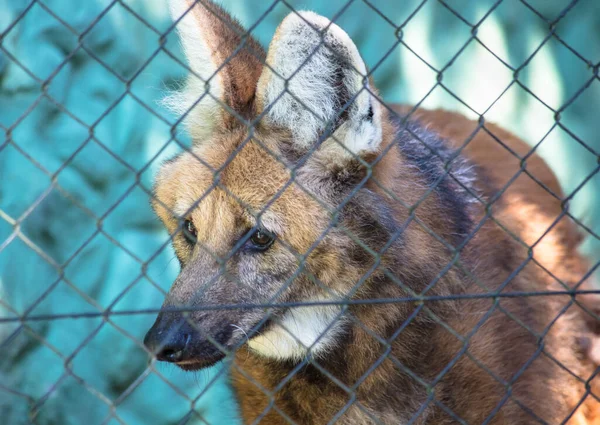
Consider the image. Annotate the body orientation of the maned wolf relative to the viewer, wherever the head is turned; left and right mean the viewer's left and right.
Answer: facing the viewer and to the left of the viewer
